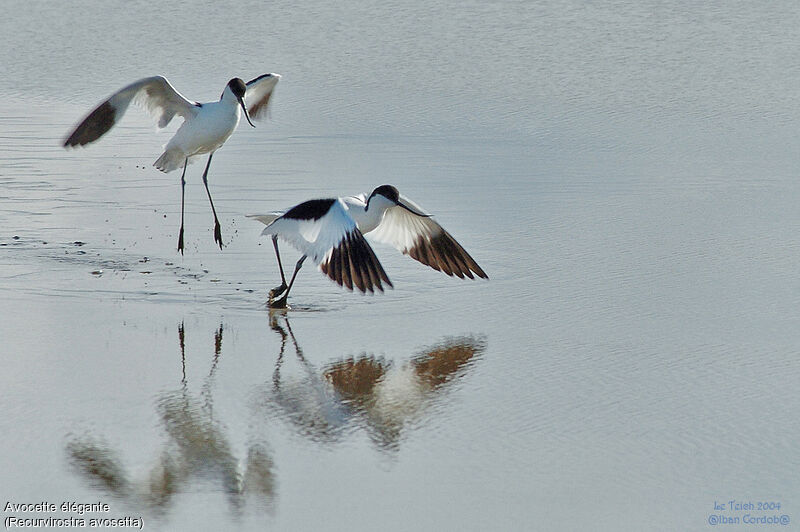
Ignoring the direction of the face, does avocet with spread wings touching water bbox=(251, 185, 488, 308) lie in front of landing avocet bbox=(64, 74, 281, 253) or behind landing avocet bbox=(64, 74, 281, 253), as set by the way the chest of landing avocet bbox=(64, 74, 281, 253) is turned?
in front

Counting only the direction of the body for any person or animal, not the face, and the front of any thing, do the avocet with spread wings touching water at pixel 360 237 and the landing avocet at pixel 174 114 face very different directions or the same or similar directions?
same or similar directions

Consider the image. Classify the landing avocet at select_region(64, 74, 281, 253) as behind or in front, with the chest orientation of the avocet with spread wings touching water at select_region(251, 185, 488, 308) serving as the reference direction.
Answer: behind

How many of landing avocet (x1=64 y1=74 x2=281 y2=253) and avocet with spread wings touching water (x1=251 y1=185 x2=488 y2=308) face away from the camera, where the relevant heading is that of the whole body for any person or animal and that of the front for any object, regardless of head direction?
0

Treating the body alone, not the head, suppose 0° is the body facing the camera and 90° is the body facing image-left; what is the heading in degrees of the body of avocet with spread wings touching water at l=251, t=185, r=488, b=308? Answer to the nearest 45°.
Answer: approximately 315°

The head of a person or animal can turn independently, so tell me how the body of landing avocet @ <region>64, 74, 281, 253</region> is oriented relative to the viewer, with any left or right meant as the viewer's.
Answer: facing the viewer and to the right of the viewer
